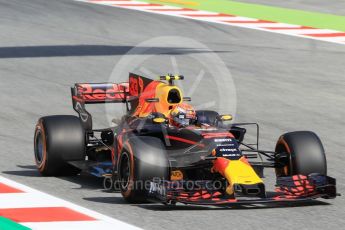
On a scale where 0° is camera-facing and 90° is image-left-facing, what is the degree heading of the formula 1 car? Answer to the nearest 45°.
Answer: approximately 315°
